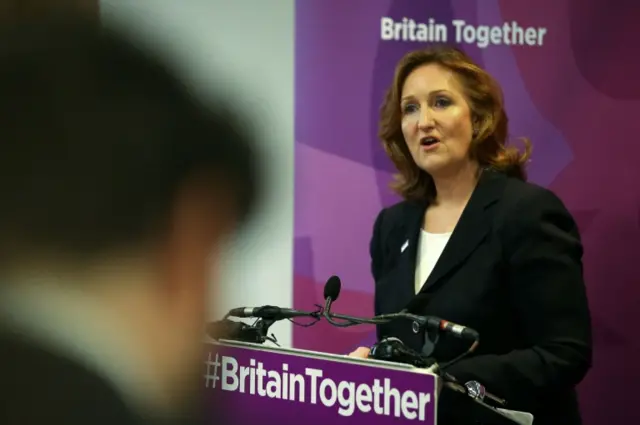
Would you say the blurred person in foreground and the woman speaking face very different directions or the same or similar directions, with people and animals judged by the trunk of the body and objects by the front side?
very different directions

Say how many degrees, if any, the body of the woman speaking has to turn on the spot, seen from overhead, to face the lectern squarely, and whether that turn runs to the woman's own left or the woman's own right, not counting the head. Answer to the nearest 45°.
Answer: approximately 45° to the woman's own left

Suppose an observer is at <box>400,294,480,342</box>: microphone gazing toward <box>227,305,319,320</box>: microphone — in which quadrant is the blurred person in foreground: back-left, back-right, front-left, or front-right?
front-left

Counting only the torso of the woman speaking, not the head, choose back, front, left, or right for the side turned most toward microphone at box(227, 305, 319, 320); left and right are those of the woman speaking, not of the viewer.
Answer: front

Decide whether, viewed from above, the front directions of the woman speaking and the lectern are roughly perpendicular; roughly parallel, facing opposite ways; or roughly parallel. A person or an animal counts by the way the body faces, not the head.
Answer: roughly parallel

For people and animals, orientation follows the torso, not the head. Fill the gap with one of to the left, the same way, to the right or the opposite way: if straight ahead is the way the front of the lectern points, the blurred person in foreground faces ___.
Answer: the opposite way

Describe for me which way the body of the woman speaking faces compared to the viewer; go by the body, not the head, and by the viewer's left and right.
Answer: facing the viewer and to the left of the viewer

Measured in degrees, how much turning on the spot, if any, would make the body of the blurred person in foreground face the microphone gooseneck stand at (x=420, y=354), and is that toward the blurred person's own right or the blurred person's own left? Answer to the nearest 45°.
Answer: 0° — they already face it

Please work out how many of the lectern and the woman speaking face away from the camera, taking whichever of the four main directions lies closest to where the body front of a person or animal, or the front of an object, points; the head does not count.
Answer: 0

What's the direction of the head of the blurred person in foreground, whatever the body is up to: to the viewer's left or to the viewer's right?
to the viewer's right

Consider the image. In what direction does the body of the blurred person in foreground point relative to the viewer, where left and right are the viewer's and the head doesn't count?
facing away from the viewer and to the right of the viewer

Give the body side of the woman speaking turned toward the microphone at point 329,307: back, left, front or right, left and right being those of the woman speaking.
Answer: front

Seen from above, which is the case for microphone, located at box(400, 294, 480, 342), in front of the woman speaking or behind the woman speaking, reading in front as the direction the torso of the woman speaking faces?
in front
